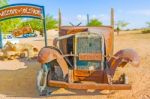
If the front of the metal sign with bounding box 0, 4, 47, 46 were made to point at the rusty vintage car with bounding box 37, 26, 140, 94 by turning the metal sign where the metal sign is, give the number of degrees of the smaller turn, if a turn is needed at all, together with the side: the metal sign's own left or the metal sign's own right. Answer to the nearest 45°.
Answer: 0° — it already faces it

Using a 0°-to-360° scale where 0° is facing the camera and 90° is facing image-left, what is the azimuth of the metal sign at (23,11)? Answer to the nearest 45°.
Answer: approximately 0°

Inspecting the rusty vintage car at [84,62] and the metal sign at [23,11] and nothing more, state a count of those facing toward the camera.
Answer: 2

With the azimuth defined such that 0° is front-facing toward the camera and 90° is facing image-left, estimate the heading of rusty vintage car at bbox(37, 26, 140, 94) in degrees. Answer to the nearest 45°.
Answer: approximately 0°

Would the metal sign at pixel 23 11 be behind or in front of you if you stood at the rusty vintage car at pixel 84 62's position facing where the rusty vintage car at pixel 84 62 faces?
behind
